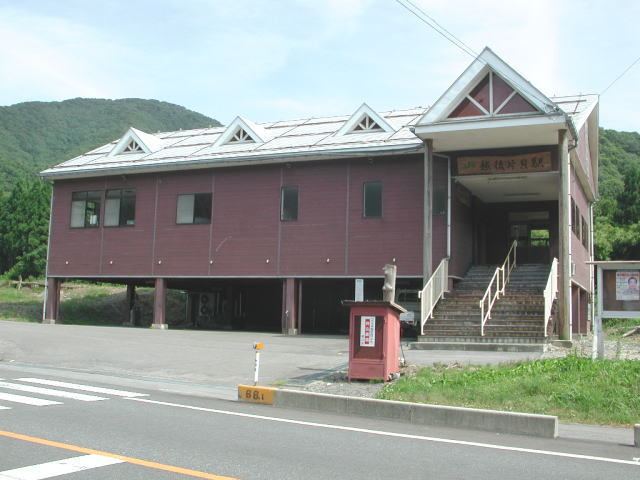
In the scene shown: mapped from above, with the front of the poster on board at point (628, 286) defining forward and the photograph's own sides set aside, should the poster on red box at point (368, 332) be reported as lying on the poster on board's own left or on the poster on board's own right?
on the poster on board's own right

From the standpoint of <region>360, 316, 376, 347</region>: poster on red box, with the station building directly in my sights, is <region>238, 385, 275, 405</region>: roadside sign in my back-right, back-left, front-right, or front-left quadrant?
back-left

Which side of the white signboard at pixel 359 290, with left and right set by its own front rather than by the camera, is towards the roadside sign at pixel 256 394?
front

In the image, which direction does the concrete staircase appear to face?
toward the camera

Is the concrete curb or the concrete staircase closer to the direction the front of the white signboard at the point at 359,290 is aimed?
the concrete curb

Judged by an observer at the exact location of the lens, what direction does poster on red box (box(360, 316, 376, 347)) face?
facing the viewer

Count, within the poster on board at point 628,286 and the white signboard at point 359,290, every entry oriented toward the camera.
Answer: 2

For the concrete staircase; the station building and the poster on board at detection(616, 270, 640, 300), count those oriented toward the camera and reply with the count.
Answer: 3

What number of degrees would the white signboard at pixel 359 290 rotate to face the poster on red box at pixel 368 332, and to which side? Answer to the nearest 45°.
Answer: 0° — it already faces it

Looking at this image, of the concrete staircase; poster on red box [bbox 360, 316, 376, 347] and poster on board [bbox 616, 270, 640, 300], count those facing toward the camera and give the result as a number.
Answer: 3

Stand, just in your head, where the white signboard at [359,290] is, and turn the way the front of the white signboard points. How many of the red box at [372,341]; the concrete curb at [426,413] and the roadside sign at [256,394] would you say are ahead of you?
3

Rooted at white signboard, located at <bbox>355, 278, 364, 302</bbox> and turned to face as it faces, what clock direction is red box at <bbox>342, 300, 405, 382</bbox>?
The red box is roughly at 12 o'clock from the white signboard.

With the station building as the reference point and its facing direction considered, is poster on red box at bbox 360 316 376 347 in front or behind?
in front

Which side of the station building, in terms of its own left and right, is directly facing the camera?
front
